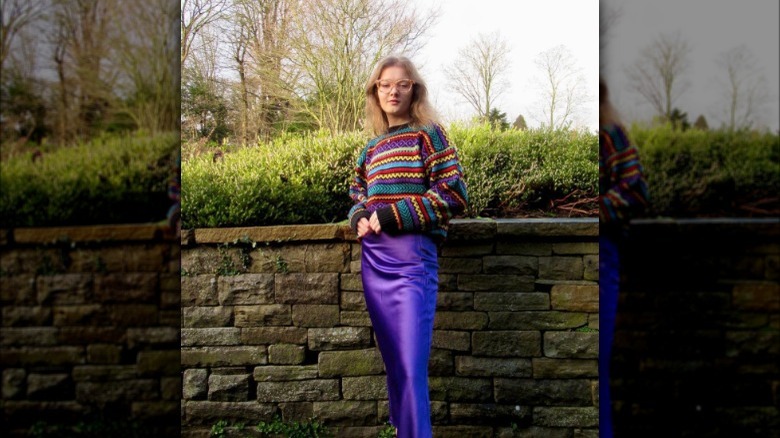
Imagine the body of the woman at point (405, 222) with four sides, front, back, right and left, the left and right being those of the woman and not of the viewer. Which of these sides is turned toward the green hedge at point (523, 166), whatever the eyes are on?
back

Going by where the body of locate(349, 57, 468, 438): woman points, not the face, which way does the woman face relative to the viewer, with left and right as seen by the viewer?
facing the viewer and to the left of the viewer
